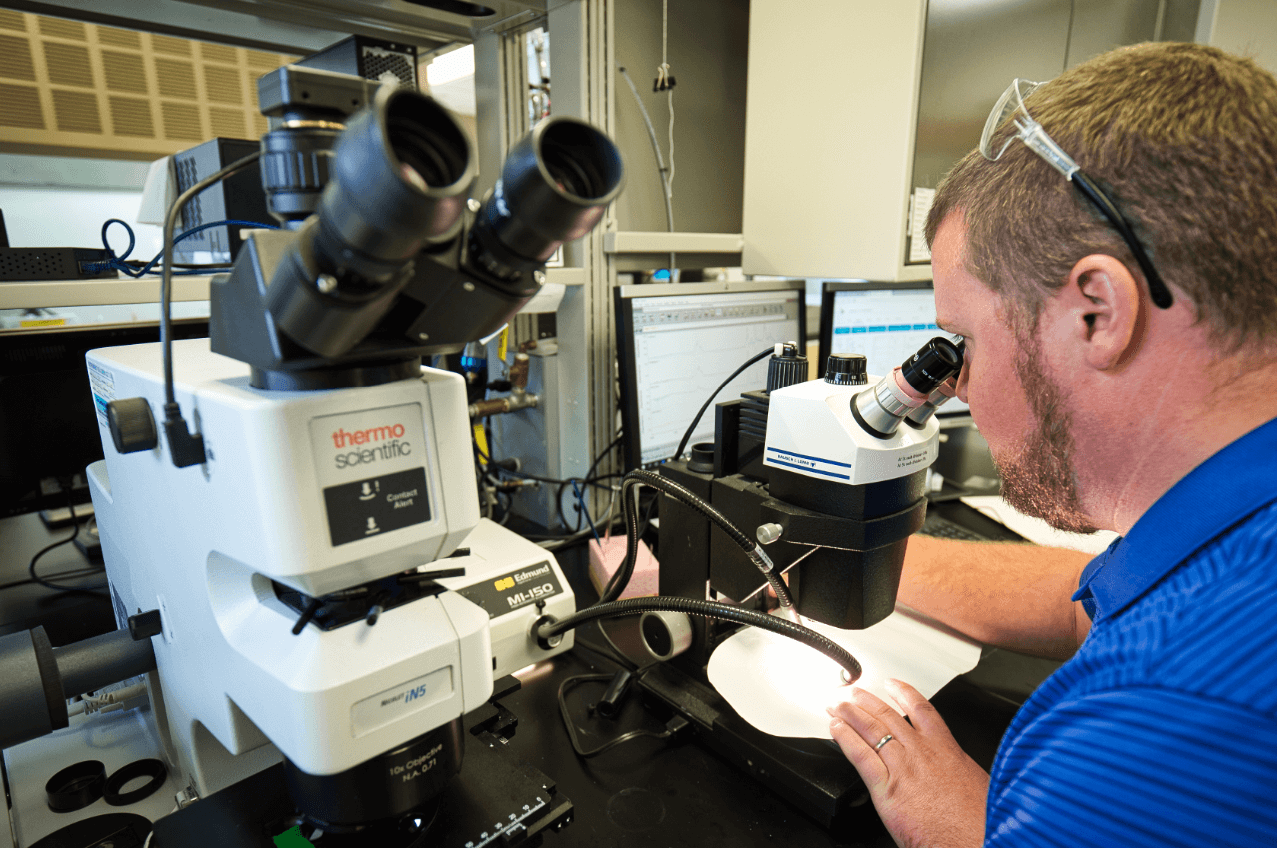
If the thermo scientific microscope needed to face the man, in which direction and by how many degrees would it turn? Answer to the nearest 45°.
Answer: approximately 45° to its left

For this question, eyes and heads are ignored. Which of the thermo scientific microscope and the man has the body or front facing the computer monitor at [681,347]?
the man

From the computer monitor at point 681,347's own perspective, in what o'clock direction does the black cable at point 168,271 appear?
The black cable is roughly at 2 o'clock from the computer monitor.

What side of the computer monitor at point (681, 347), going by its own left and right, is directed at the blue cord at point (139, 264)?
right

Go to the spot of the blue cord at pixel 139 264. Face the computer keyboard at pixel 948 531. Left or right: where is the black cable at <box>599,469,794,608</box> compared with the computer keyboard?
right

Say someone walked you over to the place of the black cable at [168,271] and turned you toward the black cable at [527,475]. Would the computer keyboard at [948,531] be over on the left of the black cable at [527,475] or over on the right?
right

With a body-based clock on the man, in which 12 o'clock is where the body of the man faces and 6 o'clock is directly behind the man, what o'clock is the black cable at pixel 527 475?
The black cable is roughly at 1 o'clock from the man.

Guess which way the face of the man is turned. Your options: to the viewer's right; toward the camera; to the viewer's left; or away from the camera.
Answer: to the viewer's left

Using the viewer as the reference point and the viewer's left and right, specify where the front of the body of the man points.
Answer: facing away from the viewer and to the left of the viewer

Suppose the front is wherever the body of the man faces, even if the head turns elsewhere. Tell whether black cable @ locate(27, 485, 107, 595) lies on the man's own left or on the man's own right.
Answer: on the man's own left
